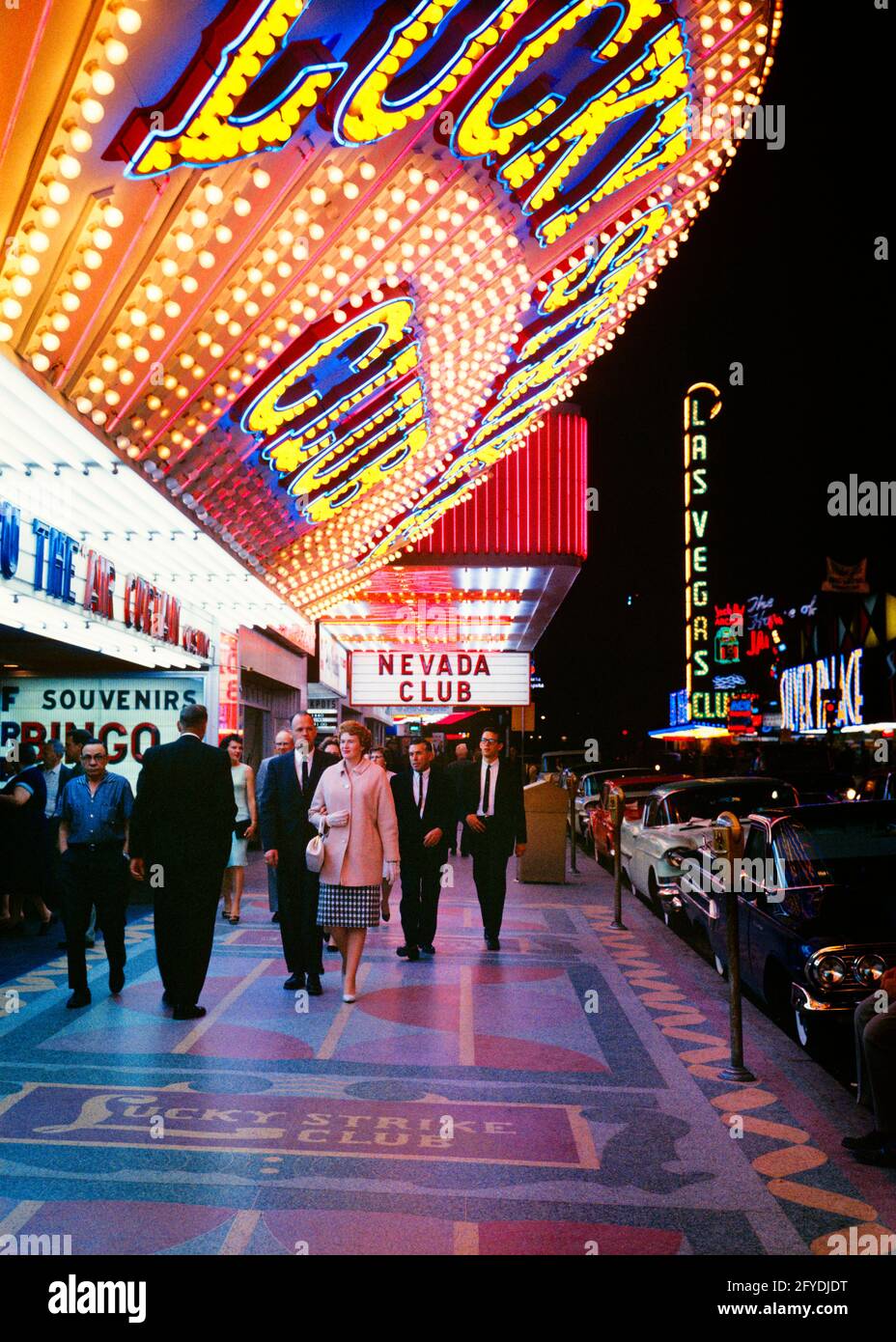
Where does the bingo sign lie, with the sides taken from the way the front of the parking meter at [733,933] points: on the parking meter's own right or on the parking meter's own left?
on the parking meter's own right

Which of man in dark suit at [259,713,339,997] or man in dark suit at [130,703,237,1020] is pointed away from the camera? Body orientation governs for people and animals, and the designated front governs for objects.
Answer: man in dark suit at [130,703,237,1020]

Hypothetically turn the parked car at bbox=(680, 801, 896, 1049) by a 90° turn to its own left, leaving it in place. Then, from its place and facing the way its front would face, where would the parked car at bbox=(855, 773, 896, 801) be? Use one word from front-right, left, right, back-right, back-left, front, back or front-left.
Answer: front-left

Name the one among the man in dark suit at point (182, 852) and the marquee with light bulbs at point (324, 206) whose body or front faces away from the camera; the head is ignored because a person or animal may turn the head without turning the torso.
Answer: the man in dark suit

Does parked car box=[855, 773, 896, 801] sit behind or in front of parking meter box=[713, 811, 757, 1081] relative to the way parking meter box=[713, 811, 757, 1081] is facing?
behind

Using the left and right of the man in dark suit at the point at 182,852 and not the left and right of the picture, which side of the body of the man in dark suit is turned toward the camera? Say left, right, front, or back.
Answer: back

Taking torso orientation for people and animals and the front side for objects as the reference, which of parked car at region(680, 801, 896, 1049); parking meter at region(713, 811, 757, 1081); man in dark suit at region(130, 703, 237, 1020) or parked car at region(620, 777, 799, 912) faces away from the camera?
the man in dark suit

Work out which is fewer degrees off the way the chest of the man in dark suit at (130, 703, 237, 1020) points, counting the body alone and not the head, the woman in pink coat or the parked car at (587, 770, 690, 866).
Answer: the parked car

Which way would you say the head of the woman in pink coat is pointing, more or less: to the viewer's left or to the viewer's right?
to the viewer's left
